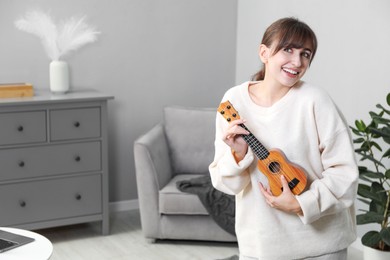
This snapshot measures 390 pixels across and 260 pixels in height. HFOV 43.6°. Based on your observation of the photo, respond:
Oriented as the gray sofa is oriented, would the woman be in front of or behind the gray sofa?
in front

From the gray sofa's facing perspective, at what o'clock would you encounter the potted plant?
The potted plant is roughly at 10 o'clock from the gray sofa.

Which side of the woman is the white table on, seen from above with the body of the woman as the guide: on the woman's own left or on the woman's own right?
on the woman's own right

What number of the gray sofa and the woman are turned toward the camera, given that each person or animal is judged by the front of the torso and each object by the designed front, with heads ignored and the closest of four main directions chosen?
2

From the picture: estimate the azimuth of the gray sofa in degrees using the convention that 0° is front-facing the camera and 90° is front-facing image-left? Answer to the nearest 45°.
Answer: approximately 0°

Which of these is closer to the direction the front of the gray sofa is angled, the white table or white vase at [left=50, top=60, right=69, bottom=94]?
the white table

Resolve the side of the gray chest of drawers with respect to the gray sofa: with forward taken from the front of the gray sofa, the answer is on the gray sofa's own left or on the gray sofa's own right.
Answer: on the gray sofa's own right

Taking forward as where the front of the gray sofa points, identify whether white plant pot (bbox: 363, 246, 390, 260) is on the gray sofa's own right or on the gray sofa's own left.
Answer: on the gray sofa's own left
